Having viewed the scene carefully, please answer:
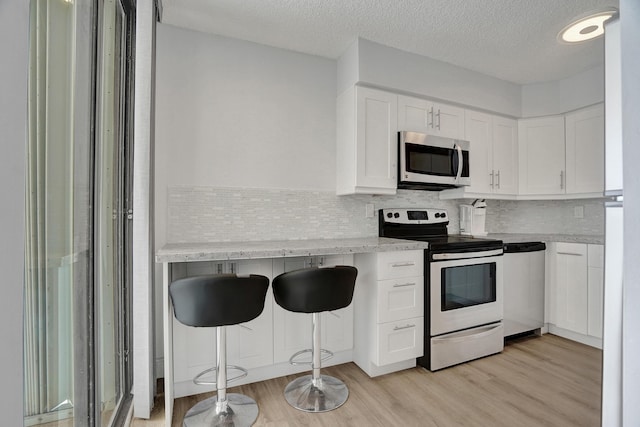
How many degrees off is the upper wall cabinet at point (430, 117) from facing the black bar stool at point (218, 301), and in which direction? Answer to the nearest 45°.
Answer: approximately 90° to its right

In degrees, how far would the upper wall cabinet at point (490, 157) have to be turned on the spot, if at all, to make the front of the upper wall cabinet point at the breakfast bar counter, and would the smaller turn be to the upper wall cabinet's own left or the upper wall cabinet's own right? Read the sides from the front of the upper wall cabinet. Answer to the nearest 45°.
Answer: approximately 90° to the upper wall cabinet's own right

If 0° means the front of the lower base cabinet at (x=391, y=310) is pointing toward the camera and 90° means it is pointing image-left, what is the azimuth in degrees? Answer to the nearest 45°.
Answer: approximately 315°
